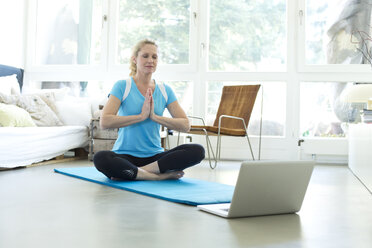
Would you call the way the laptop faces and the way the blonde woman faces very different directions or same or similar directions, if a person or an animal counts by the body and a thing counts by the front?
very different directions

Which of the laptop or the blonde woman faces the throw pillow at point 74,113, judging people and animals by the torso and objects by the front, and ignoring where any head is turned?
the laptop

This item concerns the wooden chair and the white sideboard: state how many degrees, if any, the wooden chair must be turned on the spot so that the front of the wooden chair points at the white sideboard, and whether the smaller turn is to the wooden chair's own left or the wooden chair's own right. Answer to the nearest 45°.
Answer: approximately 90° to the wooden chair's own left

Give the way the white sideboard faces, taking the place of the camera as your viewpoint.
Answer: facing to the left of the viewer

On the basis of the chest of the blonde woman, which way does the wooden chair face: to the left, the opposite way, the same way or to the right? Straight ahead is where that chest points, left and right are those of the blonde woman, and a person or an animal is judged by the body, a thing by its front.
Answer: to the right

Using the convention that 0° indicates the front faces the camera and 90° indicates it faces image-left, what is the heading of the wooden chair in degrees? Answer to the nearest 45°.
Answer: approximately 45°

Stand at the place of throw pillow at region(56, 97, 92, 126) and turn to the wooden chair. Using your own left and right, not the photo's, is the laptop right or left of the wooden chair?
right

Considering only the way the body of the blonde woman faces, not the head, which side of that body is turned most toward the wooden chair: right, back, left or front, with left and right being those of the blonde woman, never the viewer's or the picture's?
left

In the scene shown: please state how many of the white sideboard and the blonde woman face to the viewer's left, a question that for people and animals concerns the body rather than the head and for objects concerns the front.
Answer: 1

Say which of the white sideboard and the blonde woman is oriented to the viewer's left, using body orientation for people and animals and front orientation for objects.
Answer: the white sideboard

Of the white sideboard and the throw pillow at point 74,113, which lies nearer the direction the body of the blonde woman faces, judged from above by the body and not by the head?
the white sideboard

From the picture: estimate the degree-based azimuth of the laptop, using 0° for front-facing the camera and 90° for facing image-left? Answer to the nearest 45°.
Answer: approximately 135°
